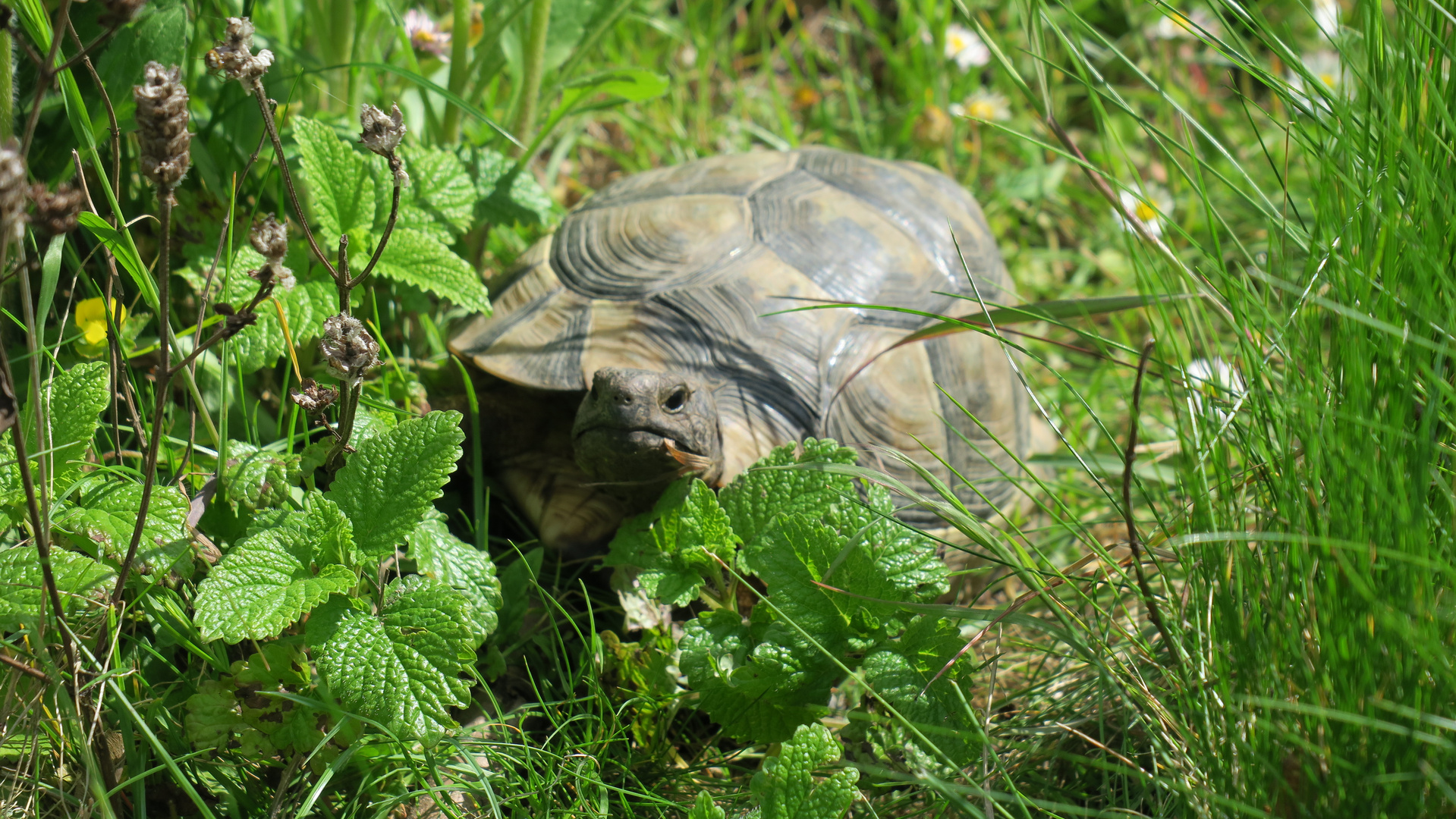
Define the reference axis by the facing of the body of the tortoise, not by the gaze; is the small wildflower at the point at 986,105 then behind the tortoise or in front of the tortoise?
behind

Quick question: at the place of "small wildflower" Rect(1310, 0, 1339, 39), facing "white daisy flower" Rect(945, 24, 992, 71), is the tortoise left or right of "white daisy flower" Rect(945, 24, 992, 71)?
left

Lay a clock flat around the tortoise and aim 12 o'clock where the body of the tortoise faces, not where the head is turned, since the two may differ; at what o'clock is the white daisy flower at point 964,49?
The white daisy flower is roughly at 5 o'clock from the tortoise.

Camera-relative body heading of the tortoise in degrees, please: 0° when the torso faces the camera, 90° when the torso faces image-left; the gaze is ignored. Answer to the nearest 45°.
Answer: approximately 45°

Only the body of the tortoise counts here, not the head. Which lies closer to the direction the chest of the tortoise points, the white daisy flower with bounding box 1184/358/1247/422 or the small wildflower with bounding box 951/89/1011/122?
the white daisy flower
